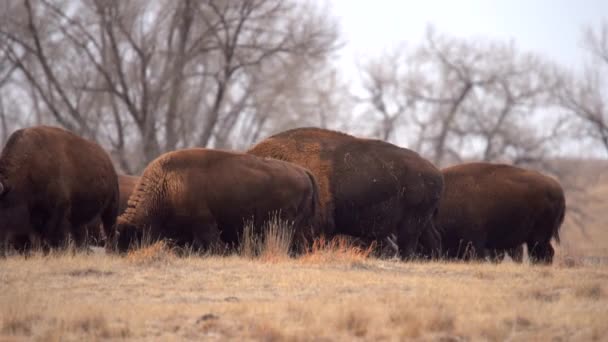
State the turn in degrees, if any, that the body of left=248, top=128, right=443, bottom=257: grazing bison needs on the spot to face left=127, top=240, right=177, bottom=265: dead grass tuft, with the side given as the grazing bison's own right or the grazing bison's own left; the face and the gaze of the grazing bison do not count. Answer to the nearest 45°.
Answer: approximately 45° to the grazing bison's own left

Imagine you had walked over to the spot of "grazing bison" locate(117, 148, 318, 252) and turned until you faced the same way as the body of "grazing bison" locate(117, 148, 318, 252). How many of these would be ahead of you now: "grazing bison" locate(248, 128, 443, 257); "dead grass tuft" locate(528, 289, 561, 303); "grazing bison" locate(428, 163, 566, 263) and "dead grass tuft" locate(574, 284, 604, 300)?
0

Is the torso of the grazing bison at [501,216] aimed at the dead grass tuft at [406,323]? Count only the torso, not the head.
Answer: no

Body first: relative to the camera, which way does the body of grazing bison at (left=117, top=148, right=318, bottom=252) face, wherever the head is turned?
to the viewer's left

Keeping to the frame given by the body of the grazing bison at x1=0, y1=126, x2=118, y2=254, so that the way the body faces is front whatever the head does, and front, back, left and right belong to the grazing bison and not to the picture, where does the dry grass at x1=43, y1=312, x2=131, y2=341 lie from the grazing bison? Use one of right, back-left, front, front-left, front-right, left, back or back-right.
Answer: left

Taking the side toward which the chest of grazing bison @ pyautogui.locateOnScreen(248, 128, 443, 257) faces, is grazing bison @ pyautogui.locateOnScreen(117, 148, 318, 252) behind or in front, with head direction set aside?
in front

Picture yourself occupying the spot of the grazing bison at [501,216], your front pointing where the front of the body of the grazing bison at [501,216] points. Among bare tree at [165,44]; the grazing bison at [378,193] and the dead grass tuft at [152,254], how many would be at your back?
0

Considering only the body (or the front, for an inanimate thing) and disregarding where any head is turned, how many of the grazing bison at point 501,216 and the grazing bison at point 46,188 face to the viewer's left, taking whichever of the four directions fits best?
2

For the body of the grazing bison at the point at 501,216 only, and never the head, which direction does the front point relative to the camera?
to the viewer's left

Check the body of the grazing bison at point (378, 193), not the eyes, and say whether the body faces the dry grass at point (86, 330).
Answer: no

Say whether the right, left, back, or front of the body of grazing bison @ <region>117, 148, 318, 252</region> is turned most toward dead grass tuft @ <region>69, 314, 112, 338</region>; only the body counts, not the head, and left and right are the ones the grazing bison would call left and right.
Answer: left

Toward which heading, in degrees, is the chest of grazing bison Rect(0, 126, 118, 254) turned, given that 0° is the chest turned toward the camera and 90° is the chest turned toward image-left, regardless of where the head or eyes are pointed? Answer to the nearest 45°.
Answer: approximately 90°

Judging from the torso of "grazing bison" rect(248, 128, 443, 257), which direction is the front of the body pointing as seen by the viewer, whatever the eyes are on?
to the viewer's left

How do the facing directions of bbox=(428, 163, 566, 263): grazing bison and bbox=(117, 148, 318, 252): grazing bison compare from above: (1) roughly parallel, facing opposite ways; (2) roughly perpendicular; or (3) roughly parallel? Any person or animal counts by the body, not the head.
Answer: roughly parallel

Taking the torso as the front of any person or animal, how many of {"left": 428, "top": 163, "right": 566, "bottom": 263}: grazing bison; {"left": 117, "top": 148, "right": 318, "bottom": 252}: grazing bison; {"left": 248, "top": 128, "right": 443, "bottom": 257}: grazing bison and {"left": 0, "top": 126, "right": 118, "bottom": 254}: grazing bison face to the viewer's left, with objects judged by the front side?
4

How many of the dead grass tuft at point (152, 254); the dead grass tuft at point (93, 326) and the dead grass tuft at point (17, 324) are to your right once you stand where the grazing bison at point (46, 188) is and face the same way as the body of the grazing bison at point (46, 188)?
0

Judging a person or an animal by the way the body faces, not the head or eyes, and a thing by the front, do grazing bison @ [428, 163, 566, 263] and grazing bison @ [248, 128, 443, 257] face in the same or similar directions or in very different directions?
same or similar directions

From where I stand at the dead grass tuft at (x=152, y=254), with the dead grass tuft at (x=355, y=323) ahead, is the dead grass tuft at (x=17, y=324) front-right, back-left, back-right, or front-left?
front-right
